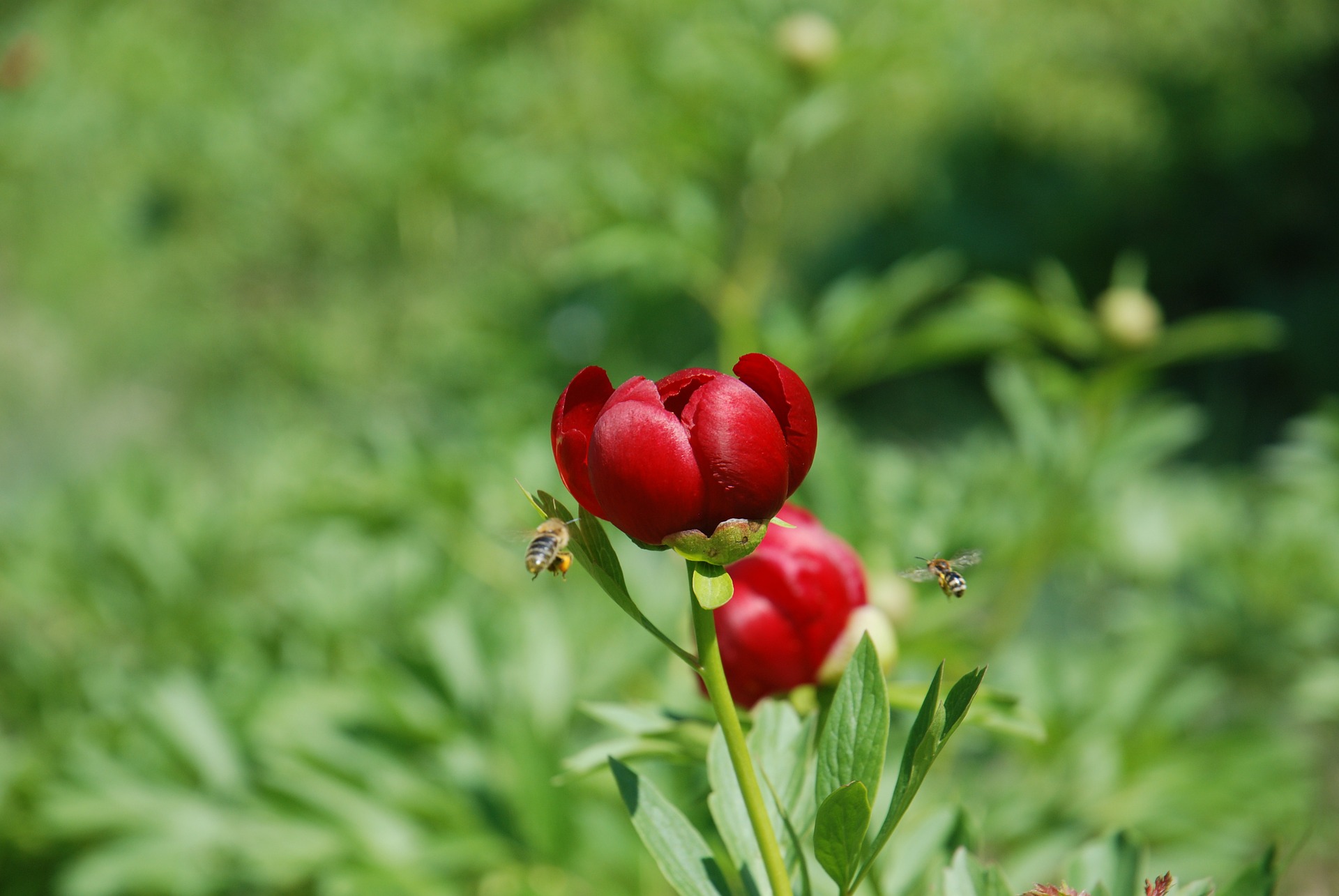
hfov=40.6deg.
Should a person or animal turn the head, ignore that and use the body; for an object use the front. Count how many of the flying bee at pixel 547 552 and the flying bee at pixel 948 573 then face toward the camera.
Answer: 0

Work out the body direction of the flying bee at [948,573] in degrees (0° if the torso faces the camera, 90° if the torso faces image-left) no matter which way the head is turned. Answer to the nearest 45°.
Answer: approximately 135°

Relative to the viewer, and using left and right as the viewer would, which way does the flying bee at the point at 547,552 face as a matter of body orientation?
facing away from the viewer and to the right of the viewer
